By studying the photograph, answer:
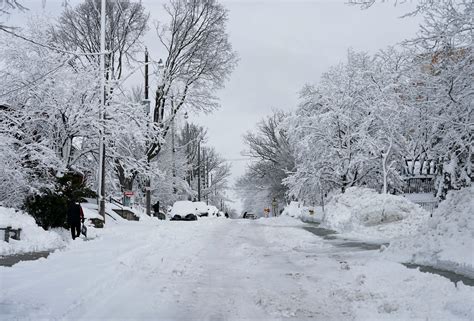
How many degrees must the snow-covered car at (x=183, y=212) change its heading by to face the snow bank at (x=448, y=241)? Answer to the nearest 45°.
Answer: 0° — it already faces it

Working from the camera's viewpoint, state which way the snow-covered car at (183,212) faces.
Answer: facing the viewer

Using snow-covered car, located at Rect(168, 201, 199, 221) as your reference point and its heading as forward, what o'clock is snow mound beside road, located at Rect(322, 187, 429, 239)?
The snow mound beside road is roughly at 11 o'clock from the snow-covered car.

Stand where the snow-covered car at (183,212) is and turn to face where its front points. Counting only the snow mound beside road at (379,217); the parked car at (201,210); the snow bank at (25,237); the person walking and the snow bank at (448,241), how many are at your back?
1

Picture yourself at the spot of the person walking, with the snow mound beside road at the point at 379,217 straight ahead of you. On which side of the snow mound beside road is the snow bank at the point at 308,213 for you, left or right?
left

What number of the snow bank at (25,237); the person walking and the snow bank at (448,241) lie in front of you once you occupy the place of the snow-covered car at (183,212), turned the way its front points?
3

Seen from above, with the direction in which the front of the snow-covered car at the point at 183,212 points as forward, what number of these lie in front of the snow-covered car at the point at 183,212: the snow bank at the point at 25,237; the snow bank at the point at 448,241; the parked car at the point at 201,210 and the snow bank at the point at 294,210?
2

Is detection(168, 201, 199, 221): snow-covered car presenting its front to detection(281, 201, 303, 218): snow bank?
no

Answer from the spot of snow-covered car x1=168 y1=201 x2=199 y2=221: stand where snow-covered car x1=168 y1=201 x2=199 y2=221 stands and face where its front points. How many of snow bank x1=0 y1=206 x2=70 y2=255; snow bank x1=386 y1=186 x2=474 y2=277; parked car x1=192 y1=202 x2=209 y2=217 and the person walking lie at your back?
1

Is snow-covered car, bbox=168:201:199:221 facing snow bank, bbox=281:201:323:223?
no

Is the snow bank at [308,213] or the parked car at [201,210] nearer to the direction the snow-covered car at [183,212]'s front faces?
the snow bank

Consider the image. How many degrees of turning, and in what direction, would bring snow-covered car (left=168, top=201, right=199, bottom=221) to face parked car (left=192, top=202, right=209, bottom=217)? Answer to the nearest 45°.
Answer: approximately 180°

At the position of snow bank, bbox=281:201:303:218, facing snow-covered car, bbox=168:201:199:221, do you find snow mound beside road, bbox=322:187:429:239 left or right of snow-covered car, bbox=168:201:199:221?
left

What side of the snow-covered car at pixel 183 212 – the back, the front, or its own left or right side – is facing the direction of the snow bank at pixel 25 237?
front

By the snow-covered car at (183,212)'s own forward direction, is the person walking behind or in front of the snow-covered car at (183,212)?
in front

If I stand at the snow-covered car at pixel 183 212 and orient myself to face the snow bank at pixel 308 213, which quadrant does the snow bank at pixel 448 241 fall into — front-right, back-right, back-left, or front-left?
front-right
